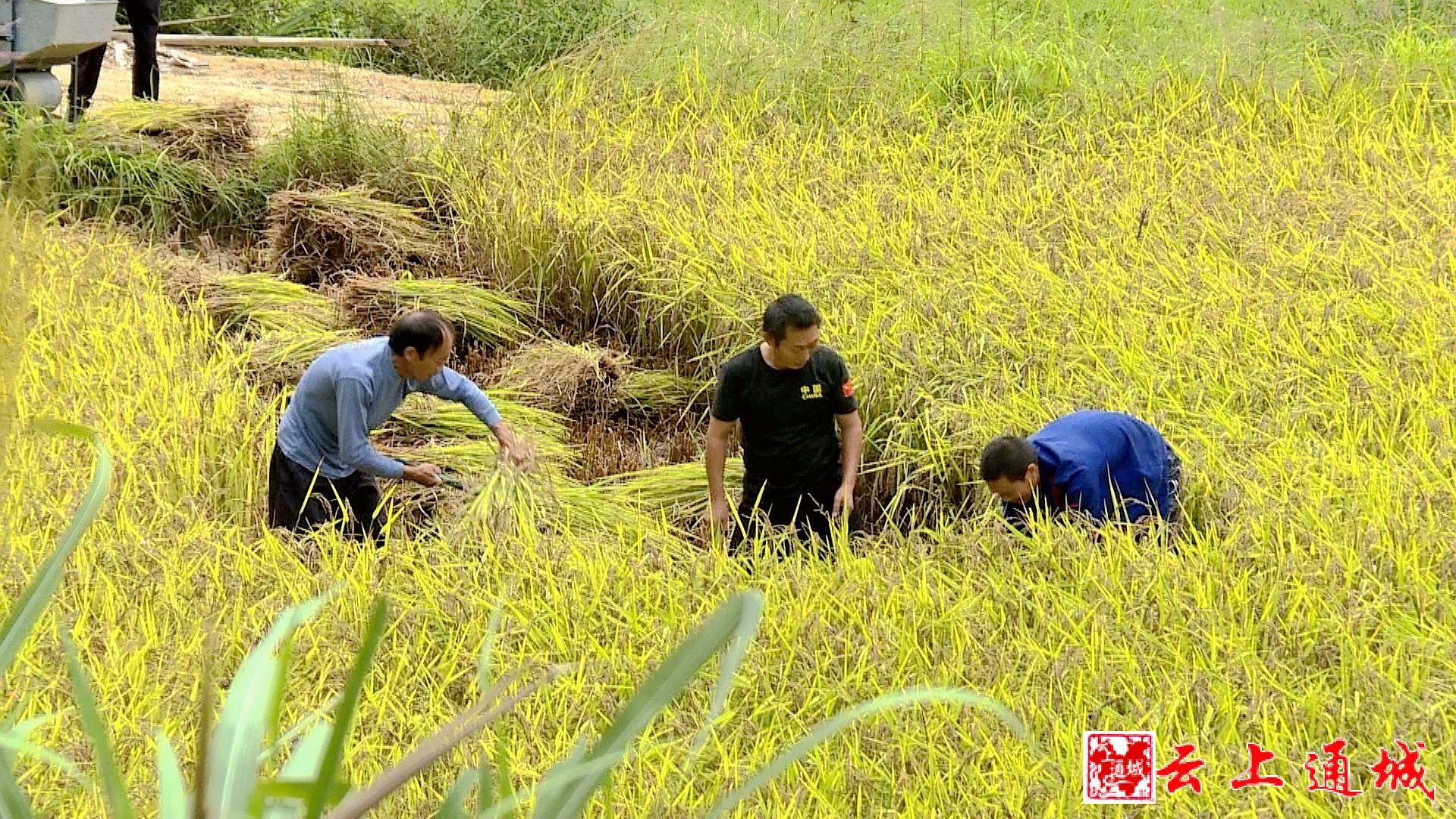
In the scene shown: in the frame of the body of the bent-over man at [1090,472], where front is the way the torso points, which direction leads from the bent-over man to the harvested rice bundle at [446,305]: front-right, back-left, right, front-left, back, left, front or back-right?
front-right

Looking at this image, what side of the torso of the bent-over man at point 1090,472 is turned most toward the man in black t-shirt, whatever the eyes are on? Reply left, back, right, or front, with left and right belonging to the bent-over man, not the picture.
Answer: front

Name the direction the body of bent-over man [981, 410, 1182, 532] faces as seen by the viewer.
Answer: to the viewer's left

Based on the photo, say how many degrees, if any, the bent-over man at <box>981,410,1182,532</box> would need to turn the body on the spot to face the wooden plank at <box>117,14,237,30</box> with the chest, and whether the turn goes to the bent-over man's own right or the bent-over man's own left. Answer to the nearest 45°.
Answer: approximately 45° to the bent-over man's own right

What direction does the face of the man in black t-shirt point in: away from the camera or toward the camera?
toward the camera

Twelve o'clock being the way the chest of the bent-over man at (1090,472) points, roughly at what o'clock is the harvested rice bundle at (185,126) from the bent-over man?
The harvested rice bundle is roughly at 1 o'clock from the bent-over man.

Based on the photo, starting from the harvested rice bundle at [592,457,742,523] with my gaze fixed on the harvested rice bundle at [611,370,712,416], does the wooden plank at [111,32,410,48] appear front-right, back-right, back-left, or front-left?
front-left

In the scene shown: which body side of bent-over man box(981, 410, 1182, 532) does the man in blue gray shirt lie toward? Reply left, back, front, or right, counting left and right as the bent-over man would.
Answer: front

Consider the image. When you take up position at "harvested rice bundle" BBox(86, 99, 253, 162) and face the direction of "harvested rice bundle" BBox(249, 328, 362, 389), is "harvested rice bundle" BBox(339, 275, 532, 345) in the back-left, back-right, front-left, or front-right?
front-left

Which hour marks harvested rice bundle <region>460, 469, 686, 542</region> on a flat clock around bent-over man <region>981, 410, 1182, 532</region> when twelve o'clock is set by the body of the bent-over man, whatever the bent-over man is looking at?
The harvested rice bundle is roughly at 12 o'clock from the bent-over man.

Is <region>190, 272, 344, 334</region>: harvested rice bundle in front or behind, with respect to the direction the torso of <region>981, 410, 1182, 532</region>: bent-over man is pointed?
in front

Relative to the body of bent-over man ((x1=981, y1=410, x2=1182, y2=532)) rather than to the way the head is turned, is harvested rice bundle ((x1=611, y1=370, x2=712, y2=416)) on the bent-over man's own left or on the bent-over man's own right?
on the bent-over man's own right

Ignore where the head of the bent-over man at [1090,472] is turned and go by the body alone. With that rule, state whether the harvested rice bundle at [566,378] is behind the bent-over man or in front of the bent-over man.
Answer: in front

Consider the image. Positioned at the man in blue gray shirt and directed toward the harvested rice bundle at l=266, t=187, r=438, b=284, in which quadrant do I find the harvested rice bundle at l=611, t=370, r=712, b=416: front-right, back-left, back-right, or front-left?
front-right

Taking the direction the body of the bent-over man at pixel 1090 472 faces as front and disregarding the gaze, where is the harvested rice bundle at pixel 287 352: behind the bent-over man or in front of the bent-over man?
in front

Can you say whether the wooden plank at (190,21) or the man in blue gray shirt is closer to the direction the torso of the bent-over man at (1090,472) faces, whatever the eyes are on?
the man in blue gray shirt

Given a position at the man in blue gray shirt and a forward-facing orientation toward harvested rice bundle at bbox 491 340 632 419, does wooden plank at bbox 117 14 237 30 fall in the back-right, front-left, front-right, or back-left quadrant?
front-left
